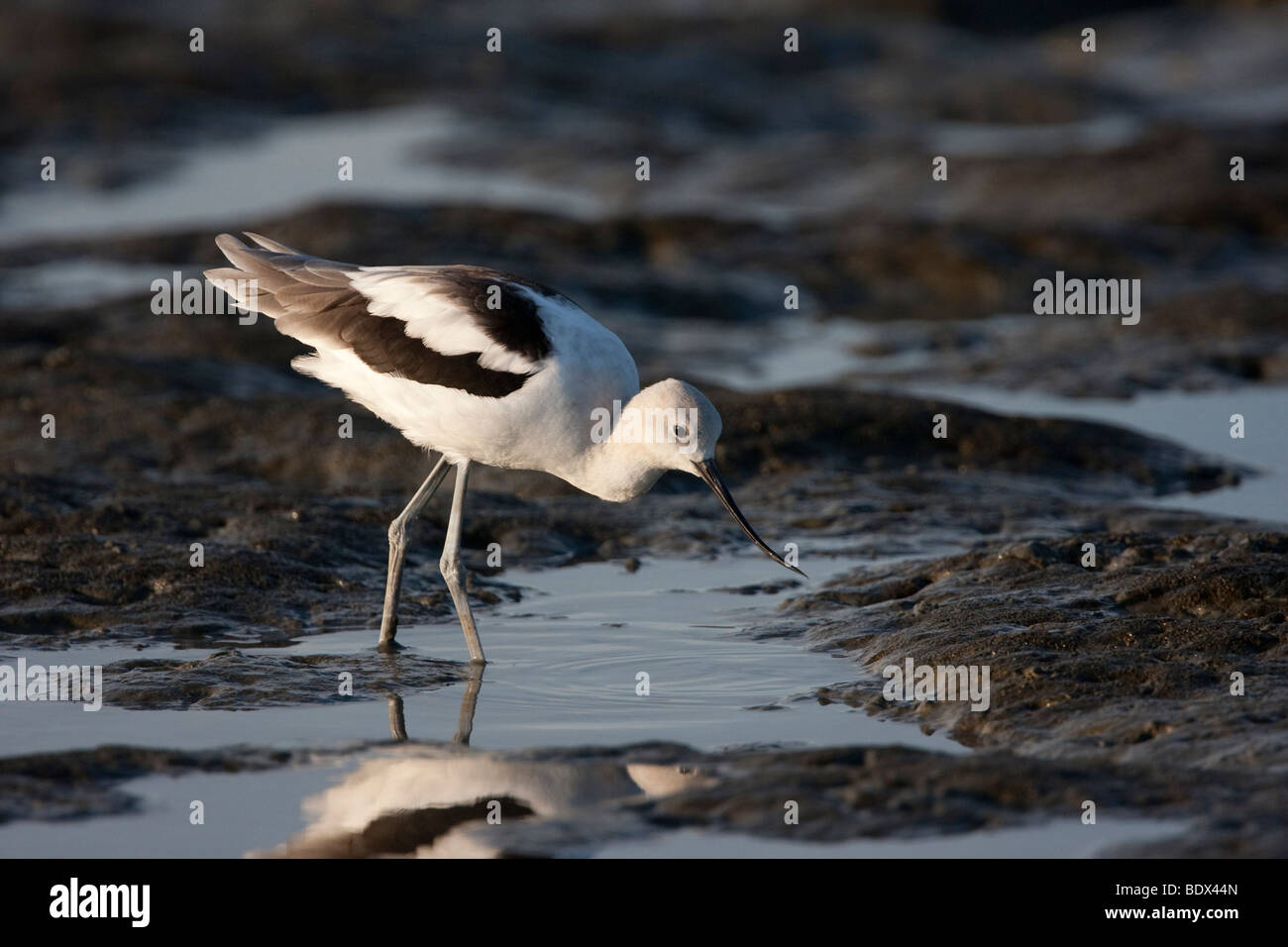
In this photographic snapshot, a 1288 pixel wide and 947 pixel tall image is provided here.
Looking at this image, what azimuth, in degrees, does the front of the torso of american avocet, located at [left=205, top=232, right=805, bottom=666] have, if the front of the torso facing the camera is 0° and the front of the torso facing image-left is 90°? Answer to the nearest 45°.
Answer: approximately 270°
